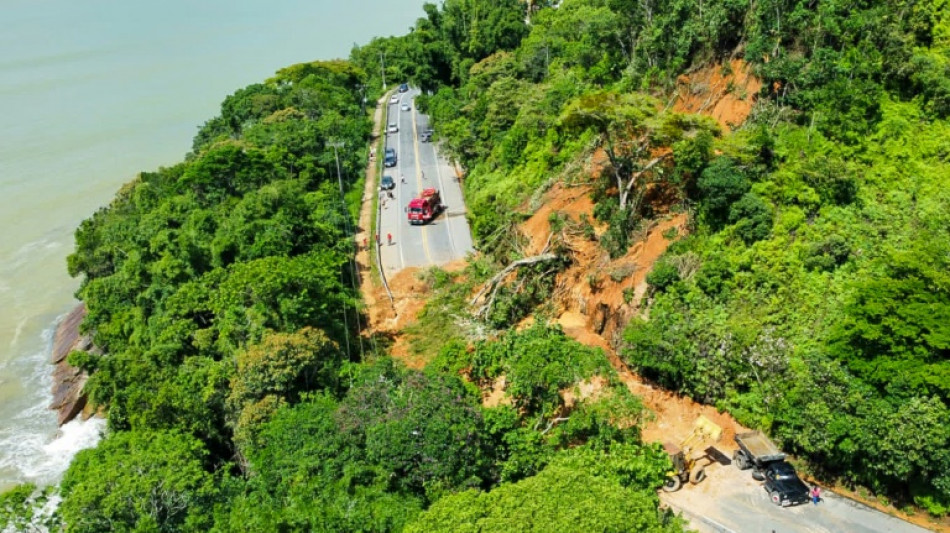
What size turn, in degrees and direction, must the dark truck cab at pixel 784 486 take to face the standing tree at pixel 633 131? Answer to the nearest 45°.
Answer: approximately 135° to its left

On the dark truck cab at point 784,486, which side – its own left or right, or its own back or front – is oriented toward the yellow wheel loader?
back

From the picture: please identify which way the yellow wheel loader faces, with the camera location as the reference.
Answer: facing away from the viewer and to the right of the viewer

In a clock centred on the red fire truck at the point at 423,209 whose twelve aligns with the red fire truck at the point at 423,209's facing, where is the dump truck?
The dump truck is roughly at 10 o'clock from the red fire truck.

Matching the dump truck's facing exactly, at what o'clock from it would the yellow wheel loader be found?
The yellow wheel loader is roughly at 5 o'clock from the dump truck.

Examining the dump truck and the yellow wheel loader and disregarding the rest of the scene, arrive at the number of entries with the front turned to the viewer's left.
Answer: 0

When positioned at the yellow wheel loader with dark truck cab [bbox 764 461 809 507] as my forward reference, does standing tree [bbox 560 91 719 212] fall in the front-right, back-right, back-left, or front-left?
back-left

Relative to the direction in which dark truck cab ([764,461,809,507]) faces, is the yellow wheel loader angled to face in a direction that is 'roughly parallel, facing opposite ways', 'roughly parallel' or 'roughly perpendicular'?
roughly perpendicular

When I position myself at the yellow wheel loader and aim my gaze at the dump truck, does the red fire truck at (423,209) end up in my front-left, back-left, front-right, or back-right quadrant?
back-left

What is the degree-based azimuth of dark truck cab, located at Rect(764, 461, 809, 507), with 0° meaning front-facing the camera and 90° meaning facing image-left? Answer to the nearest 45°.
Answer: approximately 315°

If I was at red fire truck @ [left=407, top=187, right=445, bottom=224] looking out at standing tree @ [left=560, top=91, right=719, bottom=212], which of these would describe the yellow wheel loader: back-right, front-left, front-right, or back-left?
front-right

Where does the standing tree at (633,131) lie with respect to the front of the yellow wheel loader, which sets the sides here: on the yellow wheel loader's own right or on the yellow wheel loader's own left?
on the yellow wheel loader's own left

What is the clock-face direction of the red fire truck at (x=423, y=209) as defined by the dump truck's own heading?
The red fire truck is roughly at 6 o'clock from the dump truck.

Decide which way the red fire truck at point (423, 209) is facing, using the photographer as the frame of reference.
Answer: facing the viewer and to the left of the viewer

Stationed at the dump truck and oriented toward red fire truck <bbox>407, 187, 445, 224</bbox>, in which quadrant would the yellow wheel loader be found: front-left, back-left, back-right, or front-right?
front-left
